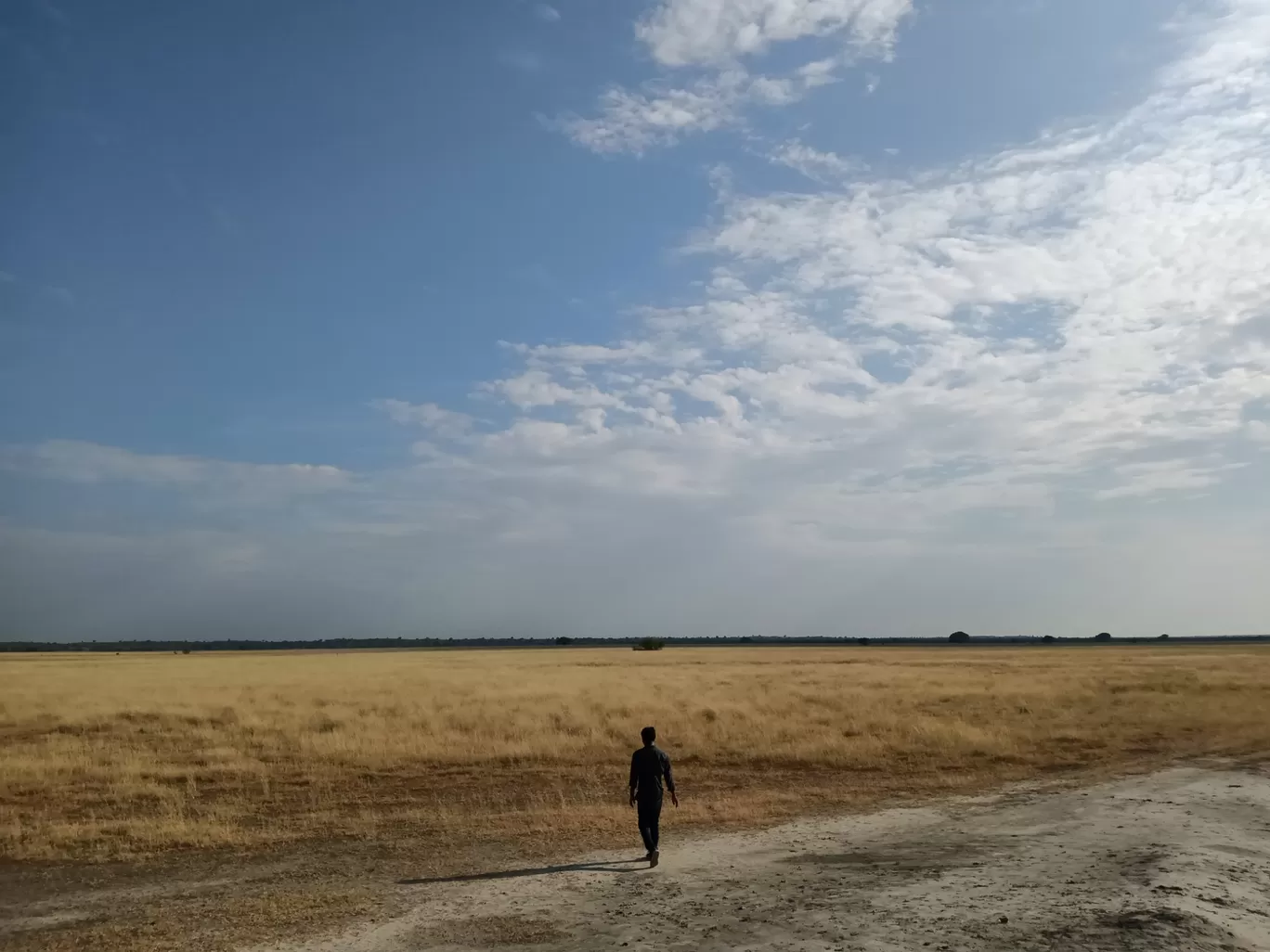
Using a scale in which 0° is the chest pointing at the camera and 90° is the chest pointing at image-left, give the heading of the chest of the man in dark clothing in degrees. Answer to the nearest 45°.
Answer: approximately 180°
